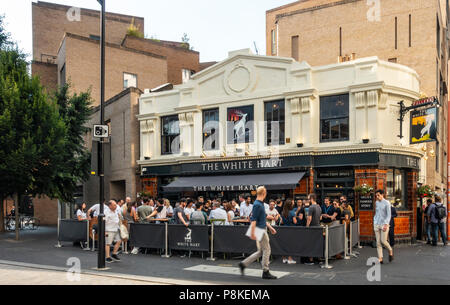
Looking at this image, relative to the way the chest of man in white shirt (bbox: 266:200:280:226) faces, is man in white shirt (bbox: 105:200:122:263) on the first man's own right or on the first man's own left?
on the first man's own right

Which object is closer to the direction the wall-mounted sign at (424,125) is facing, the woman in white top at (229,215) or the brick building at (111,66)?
the woman in white top

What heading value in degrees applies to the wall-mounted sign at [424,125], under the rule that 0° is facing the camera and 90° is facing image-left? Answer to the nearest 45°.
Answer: approximately 45°

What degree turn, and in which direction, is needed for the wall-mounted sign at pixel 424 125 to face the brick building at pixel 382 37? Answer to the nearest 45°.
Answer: approximately 135° to its right

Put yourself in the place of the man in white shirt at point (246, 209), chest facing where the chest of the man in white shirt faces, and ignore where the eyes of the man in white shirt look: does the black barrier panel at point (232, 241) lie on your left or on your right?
on your right

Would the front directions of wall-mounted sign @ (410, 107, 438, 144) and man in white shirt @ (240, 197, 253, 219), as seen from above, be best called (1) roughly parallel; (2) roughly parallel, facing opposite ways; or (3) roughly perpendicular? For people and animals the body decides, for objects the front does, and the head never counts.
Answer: roughly perpendicular
